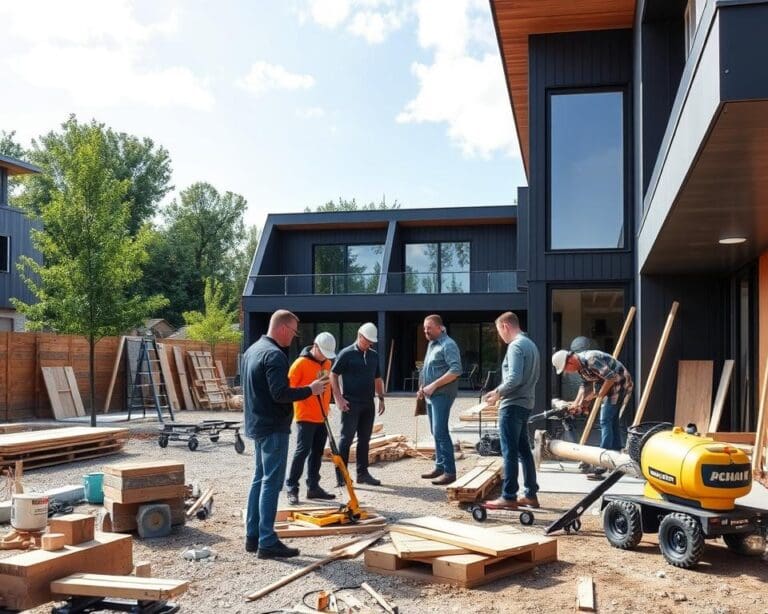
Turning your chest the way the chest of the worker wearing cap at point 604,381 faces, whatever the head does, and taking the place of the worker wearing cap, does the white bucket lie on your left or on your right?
on your left

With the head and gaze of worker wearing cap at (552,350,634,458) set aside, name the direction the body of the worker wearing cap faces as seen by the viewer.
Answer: to the viewer's left

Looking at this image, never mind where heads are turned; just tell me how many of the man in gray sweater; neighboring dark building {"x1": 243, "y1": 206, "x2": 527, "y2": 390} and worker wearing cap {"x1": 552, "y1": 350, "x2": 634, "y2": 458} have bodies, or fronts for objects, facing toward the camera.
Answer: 1

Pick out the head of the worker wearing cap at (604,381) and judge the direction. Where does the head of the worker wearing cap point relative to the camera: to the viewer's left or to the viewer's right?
to the viewer's left

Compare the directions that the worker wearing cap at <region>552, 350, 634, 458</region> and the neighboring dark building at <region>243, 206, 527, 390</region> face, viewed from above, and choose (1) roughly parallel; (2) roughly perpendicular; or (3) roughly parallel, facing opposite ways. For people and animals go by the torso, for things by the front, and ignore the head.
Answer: roughly perpendicular

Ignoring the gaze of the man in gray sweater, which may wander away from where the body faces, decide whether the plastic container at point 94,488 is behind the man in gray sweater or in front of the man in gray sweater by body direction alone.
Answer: in front

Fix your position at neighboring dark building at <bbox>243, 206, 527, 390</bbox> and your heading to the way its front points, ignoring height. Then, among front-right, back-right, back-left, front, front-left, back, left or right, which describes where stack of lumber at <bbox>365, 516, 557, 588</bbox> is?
front

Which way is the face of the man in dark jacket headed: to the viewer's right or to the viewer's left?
to the viewer's right

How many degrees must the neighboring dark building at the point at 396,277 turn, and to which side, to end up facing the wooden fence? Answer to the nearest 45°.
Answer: approximately 45° to its right

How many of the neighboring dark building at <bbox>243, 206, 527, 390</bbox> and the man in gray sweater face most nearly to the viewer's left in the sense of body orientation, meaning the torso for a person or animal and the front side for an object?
1

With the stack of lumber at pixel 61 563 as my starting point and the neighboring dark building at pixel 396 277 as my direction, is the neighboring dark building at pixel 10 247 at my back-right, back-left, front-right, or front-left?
front-left

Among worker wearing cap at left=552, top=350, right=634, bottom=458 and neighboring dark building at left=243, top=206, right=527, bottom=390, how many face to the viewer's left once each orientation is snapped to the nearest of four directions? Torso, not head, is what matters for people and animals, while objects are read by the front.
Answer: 1

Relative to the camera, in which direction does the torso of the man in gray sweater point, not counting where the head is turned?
to the viewer's left

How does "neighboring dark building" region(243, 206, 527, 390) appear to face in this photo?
toward the camera

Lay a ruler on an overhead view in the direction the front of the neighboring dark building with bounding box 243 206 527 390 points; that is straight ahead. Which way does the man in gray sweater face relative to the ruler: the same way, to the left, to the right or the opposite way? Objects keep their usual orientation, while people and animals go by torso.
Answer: to the right

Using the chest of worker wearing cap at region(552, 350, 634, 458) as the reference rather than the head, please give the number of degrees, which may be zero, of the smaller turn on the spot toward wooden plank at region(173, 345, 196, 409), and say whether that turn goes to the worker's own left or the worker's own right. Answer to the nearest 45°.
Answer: approximately 45° to the worker's own right

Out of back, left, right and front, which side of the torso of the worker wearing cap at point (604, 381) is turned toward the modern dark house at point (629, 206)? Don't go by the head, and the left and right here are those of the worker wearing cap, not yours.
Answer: right
